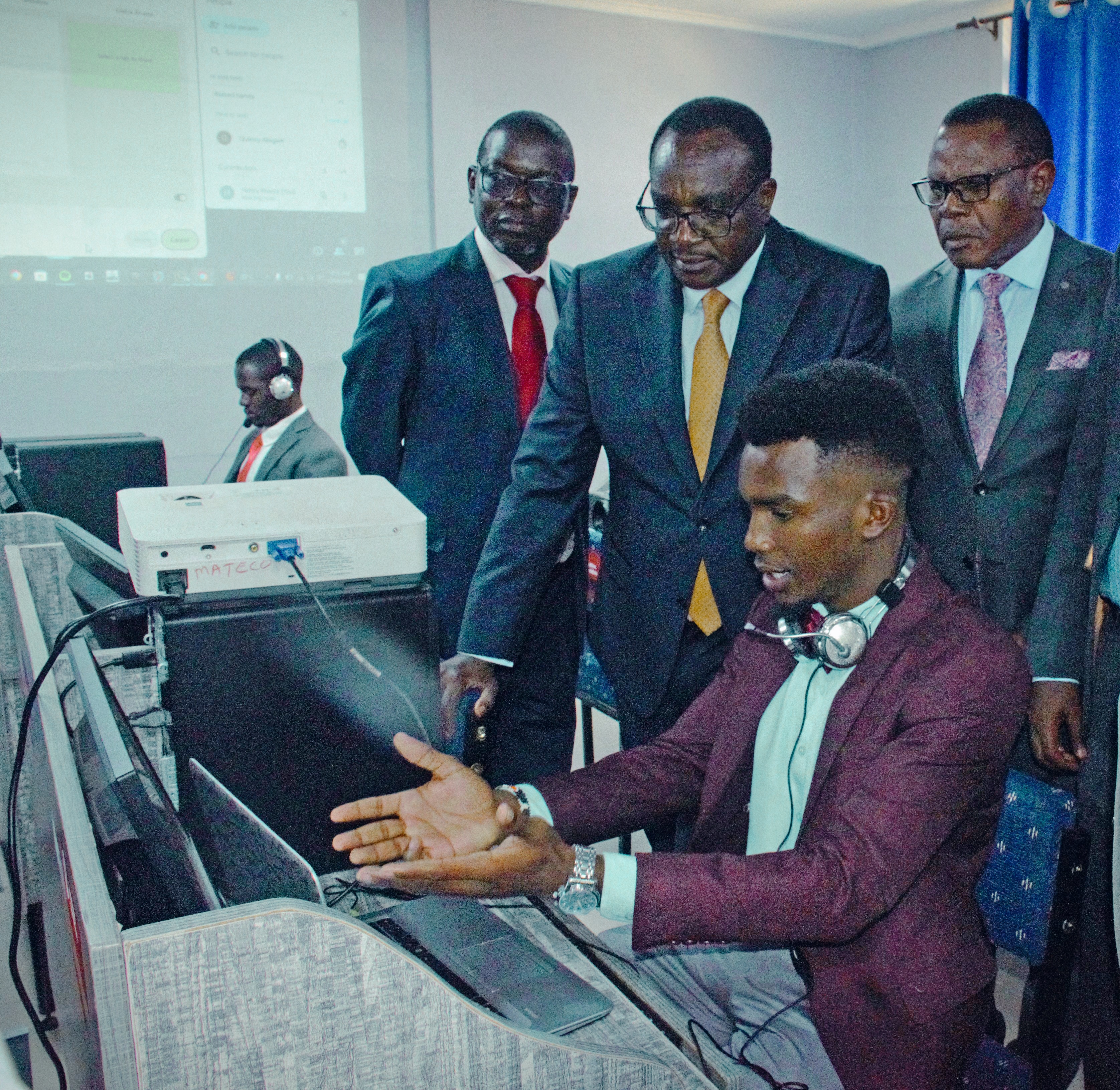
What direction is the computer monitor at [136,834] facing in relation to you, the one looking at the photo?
facing to the right of the viewer

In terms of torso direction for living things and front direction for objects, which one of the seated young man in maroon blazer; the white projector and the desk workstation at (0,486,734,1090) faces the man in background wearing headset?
the white projector

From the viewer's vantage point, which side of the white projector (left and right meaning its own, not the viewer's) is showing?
back

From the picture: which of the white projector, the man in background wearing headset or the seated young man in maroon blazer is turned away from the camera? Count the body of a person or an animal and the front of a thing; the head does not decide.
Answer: the white projector

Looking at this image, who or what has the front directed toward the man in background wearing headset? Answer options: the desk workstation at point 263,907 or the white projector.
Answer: the white projector

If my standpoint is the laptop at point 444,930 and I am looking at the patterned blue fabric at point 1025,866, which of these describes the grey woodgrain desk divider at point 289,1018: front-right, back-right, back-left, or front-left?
back-right

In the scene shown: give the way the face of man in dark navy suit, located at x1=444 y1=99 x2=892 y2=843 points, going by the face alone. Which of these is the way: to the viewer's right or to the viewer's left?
to the viewer's left

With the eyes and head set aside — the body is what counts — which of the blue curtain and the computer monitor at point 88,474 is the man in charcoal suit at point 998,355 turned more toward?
the computer monitor

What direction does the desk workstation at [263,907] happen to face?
to the viewer's right

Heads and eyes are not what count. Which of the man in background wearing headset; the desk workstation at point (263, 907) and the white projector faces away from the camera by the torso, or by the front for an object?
the white projector

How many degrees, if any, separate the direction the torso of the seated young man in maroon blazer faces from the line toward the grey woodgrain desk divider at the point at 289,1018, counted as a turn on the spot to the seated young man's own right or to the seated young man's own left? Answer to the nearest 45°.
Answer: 0° — they already face it
